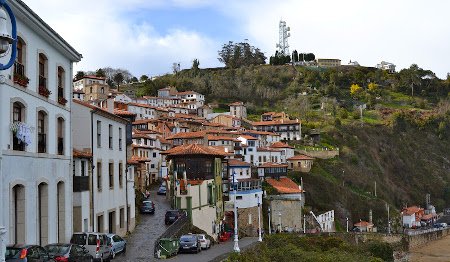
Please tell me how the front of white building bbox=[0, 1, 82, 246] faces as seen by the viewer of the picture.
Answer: facing the viewer and to the right of the viewer

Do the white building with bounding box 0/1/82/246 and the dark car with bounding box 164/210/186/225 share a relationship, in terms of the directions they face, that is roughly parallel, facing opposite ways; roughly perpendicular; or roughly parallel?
roughly perpendicular

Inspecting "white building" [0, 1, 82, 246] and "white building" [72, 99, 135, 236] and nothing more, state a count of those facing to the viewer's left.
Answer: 0

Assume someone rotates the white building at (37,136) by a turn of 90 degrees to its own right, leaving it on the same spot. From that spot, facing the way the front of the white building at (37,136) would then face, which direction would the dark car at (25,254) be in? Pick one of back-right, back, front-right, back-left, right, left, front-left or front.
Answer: front-left

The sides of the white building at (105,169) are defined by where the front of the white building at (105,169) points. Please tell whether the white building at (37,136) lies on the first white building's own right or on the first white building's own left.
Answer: on the first white building's own right

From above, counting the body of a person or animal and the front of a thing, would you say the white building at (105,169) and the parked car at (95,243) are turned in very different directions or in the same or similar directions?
very different directions

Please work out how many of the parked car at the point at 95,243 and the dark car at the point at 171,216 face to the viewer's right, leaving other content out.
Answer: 0
